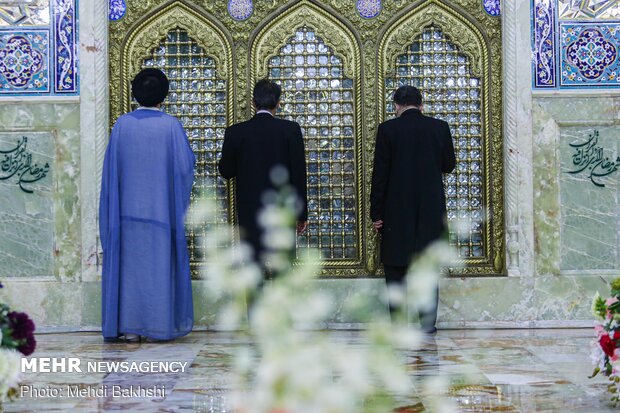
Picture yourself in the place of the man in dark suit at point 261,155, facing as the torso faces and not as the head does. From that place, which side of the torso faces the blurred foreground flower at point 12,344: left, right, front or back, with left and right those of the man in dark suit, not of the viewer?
back

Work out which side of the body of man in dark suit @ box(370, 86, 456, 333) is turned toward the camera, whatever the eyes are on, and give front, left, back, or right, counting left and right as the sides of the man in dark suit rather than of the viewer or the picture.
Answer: back

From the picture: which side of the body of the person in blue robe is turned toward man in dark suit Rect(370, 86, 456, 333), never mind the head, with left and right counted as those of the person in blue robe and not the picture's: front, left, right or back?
right

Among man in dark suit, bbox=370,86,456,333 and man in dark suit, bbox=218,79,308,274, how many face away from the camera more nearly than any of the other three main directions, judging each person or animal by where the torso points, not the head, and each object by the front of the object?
2

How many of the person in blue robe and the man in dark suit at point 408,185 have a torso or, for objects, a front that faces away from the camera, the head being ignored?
2

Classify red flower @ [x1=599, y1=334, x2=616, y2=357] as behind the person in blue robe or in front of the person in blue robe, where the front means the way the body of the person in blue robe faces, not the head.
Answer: behind

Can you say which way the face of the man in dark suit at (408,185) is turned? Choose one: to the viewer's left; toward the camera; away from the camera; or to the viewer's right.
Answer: away from the camera

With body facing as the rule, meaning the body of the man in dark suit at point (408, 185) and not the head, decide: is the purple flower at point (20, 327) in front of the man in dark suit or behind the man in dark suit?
behind

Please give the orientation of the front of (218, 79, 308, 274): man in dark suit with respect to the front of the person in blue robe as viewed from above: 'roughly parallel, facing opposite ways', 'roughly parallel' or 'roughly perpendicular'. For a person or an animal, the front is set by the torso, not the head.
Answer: roughly parallel

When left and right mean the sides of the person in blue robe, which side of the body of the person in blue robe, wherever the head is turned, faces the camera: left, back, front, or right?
back

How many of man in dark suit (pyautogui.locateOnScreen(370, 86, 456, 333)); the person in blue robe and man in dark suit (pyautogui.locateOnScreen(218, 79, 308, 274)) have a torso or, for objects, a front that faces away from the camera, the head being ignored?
3

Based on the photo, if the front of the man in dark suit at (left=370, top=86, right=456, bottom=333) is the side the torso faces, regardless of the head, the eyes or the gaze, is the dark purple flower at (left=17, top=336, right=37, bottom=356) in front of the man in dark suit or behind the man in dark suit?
behind

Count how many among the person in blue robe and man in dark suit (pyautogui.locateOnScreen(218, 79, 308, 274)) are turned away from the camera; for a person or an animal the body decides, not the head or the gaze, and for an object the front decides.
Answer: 2

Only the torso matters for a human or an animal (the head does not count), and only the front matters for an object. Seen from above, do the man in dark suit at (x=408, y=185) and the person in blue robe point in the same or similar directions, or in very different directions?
same or similar directions

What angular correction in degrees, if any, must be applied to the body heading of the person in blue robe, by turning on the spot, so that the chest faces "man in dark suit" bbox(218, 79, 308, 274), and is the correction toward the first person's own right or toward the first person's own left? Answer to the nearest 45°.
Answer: approximately 90° to the first person's own right

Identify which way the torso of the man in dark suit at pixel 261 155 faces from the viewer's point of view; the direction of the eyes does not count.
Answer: away from the camera
